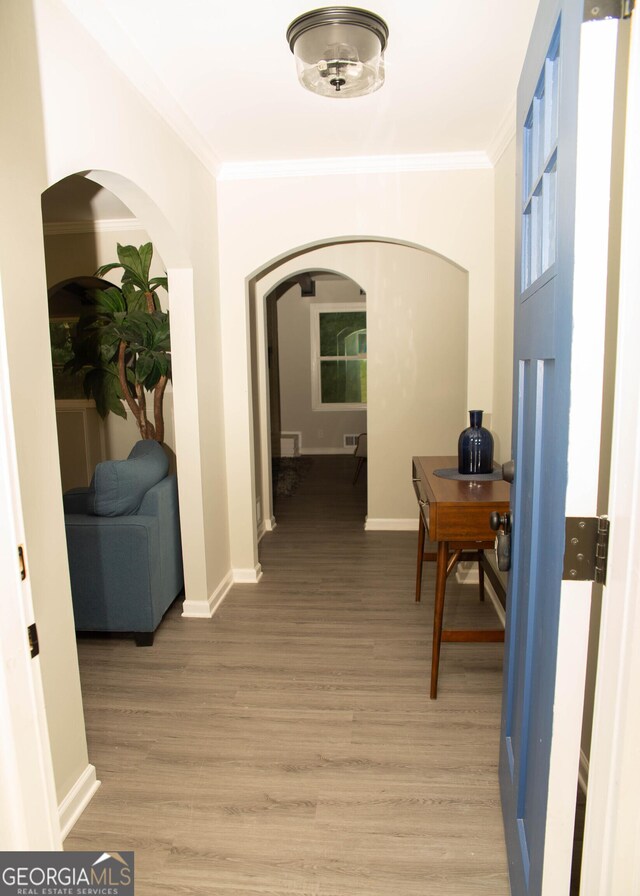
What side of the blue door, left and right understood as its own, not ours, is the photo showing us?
left

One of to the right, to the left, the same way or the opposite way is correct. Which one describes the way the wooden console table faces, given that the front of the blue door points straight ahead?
the same way

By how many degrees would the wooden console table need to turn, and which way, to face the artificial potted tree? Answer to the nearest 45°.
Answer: approximately 45° to its right

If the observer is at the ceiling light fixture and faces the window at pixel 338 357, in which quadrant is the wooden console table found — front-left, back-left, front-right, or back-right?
front-right

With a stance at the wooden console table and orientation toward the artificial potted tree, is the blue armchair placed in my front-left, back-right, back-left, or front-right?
front-left

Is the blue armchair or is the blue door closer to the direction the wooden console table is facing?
the blue armchair

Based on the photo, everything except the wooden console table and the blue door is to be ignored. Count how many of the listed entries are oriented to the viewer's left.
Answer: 2

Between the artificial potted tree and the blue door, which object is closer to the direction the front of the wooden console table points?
the artificial potted tree

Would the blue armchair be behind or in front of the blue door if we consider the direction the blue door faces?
in front

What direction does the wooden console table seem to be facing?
to the viewer's left

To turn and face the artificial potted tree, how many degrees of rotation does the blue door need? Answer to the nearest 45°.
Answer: approximately 45° to its right

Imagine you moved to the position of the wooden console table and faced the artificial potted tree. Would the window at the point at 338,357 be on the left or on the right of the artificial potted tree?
right

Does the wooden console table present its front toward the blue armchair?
yes

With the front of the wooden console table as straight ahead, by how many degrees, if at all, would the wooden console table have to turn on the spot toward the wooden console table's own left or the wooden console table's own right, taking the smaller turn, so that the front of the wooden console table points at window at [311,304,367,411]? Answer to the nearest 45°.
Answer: approximately 90° to the wooden console table's own right

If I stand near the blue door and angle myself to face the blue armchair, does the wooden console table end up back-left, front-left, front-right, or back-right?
front-right

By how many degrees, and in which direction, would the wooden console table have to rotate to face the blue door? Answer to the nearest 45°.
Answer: approximately 90° to its left
